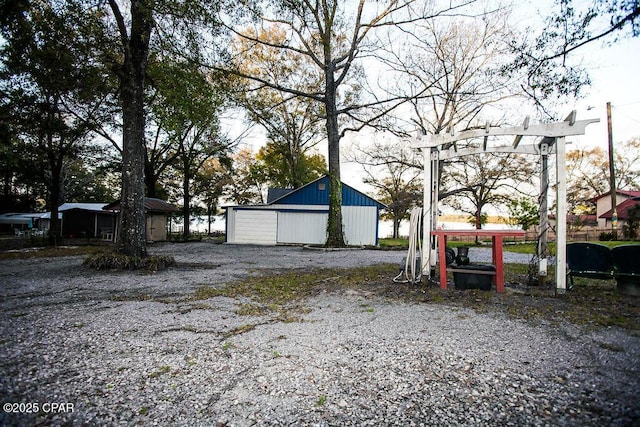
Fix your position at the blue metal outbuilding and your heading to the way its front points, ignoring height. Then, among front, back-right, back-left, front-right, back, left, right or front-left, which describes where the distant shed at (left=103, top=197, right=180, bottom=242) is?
right

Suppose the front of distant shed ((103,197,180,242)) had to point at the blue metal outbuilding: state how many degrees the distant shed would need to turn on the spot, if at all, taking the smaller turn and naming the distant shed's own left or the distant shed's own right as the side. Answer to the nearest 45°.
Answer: approximately 45° to the distant shed's own left

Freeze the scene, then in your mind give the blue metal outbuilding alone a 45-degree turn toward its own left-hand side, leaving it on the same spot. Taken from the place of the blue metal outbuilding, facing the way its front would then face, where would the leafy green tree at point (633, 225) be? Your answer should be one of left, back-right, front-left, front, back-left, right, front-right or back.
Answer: front-left

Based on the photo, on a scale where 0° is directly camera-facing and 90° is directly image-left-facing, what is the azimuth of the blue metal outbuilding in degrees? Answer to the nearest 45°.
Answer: approximately 0°

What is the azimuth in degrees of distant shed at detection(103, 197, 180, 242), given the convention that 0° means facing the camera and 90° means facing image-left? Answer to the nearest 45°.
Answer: approximately 0°

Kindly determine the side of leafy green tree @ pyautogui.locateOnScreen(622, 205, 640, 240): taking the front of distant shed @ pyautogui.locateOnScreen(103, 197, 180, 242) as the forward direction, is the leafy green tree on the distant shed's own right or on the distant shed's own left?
on the distant shed's own left

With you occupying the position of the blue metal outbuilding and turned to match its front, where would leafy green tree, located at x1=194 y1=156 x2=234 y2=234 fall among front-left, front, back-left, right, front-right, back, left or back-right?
back-right

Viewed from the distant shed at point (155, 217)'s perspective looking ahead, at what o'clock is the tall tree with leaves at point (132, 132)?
The tall tree with leaves is roughly at 12 o'clock from the distant shed.

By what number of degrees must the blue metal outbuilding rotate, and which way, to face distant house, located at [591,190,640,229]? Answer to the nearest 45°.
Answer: approximately 90° to its left

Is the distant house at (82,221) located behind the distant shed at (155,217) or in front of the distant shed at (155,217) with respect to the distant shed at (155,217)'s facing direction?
behind

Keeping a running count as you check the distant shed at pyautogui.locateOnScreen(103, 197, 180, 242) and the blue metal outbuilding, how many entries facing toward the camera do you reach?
2
